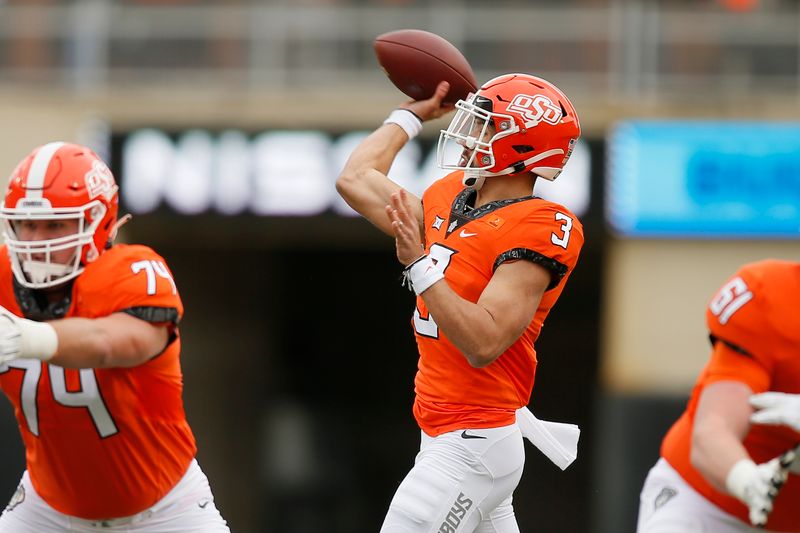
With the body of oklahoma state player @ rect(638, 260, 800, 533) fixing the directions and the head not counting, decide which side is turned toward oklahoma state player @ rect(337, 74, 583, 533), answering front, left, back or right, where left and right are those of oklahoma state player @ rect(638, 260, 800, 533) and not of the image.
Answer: back

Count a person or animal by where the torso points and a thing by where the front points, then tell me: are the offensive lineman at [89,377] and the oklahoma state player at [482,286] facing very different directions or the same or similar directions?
same or similar directions

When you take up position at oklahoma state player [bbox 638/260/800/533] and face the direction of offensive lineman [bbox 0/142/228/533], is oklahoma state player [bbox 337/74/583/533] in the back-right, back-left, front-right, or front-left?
front-right

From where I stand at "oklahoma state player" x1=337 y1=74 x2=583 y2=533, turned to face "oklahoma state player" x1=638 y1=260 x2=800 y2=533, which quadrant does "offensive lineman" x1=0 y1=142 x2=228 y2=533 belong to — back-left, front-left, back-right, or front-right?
back-right

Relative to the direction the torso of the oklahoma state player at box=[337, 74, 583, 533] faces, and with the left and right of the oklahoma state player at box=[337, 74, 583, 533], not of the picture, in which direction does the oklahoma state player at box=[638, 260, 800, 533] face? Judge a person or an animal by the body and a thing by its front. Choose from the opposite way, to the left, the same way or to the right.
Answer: to the left

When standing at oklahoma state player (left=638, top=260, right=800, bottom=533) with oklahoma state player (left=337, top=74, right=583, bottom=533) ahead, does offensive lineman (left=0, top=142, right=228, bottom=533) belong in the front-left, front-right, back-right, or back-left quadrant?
front-left

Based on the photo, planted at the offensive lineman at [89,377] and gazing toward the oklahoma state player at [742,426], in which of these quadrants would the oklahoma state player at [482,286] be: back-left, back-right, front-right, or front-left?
front-left

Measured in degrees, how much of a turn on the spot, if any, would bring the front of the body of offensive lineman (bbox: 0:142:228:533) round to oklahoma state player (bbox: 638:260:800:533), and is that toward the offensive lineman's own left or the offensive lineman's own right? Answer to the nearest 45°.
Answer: approximately 90° to the offensive lineman's own left

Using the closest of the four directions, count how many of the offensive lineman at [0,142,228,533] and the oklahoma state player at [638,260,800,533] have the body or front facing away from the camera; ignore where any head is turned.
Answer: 0

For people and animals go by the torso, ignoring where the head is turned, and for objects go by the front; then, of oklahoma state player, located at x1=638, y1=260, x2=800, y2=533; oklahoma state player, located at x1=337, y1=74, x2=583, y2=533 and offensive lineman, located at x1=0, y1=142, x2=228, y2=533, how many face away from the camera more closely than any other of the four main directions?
0
